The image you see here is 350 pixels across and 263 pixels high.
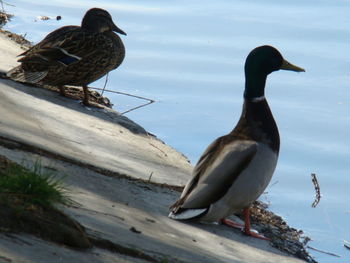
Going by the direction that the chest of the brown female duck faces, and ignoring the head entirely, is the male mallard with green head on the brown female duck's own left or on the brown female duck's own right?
on the brown female duck's own right

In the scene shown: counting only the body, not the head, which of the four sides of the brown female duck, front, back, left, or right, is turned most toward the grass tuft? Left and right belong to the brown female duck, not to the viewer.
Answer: right

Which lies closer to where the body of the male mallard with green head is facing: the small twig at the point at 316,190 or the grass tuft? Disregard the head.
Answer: the small twig

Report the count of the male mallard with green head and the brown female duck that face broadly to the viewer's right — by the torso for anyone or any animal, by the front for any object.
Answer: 2

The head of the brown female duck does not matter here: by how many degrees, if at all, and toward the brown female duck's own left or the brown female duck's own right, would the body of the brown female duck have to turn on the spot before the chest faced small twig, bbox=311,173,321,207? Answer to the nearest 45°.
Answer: approximately 45° to the brown female duck's own right

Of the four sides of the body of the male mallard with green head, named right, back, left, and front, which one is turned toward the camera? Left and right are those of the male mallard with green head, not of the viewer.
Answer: right

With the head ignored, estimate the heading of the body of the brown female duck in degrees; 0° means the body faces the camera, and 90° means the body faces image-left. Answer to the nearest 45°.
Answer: approximately 270°
